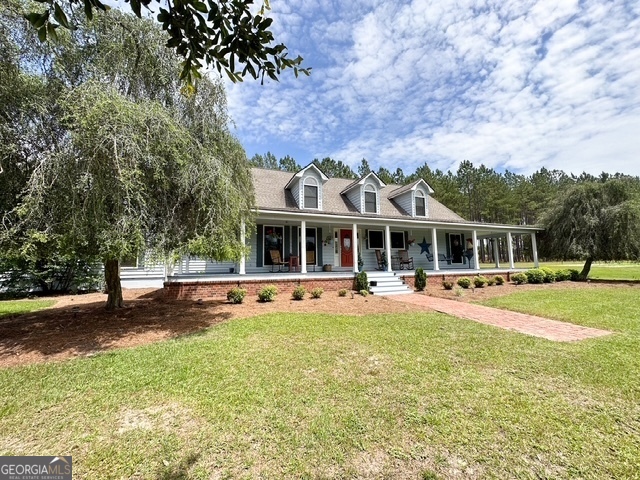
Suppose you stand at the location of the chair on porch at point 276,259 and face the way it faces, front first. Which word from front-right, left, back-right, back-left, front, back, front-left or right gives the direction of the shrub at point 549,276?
front-left

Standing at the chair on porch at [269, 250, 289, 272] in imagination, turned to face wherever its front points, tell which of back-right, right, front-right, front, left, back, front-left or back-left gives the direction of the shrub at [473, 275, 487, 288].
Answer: front-left

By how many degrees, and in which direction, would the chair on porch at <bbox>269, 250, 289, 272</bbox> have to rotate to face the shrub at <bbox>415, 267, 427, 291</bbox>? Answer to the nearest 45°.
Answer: approximately 45° to its left

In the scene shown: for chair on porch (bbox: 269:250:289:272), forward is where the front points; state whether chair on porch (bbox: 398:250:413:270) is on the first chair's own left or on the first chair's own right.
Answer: on the first chair's own left

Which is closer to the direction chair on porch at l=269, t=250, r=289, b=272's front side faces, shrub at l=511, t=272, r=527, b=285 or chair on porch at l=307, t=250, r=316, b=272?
the shrub

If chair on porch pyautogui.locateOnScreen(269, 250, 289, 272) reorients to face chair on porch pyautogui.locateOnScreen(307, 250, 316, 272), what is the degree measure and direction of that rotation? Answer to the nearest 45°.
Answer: approximately 90° to its left

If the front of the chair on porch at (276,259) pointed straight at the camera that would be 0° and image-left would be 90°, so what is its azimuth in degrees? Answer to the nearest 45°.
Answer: approximately 315°

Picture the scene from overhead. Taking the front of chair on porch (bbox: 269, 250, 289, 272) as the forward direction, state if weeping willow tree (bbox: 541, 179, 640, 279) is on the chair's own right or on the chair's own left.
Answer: on the chair's own left
